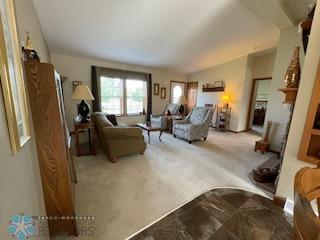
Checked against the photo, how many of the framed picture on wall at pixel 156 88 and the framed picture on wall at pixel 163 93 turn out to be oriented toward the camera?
2

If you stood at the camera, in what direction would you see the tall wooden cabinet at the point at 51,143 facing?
facing to the right of the viewer

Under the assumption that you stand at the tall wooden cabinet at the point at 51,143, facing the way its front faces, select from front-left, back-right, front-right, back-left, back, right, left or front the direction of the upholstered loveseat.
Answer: front-left

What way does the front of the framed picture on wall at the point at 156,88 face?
toward the camera

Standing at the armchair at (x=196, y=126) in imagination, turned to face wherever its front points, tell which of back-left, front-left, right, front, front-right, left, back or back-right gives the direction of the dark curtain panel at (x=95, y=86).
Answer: front-right

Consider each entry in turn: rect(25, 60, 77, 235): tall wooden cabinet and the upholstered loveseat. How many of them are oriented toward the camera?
0

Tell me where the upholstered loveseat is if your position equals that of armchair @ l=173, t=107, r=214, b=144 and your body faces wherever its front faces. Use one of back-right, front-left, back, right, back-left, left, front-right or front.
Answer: front

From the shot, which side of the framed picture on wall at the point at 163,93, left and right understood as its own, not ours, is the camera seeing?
front

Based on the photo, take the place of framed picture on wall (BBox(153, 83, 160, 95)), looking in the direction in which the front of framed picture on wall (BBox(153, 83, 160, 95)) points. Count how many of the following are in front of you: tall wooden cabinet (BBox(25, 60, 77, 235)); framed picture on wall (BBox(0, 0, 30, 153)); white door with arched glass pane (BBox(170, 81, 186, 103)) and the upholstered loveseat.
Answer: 3

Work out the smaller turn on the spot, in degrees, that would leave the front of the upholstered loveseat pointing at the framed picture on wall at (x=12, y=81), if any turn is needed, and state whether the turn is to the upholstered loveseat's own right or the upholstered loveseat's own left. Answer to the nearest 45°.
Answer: approximately 135° to the upholstered loveseat's own right

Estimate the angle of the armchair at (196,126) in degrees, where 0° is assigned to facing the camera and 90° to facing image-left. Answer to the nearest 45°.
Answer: approximately 45°

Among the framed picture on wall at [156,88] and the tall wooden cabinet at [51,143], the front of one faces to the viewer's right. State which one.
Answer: the tall wooden cabinet

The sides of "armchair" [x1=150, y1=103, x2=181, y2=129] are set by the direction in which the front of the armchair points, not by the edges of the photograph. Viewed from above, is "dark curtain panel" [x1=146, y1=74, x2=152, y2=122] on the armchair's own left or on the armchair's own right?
on the armchair's own right

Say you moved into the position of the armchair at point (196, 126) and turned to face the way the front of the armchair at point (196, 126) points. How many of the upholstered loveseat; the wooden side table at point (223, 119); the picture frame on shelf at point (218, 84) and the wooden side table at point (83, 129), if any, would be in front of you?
2

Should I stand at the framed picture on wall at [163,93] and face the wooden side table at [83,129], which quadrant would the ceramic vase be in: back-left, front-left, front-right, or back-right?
front-left

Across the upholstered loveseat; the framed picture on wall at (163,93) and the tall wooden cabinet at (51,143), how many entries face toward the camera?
1
